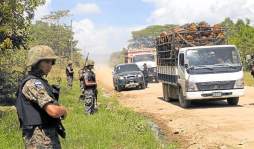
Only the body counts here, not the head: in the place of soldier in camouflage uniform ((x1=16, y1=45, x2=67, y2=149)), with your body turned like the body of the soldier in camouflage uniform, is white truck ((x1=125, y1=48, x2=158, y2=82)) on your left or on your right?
on your left

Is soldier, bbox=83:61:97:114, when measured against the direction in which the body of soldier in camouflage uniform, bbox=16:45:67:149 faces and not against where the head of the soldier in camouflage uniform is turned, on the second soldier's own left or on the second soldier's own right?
on the second soldier's own left

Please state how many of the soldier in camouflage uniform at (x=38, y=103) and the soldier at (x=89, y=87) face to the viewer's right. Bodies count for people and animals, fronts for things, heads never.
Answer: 2

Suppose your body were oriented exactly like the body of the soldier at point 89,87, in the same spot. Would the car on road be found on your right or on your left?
on your left

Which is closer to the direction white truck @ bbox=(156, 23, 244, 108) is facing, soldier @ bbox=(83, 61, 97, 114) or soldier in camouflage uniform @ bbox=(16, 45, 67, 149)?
the soldier in camouflage uniform

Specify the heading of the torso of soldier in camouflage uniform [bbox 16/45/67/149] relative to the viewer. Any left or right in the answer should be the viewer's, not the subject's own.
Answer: facing to the right of the viewer

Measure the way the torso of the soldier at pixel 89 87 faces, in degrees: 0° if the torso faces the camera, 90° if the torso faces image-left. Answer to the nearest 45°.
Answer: approximately 270°
